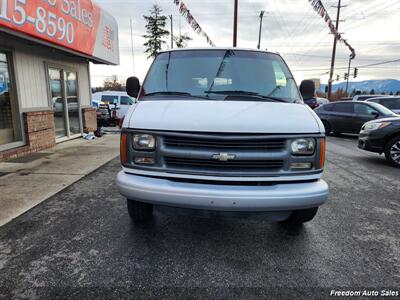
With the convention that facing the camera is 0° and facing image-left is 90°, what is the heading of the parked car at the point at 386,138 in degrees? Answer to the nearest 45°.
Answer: approximately 45°

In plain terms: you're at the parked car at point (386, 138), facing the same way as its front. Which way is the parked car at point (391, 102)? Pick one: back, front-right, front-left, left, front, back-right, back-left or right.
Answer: back-right

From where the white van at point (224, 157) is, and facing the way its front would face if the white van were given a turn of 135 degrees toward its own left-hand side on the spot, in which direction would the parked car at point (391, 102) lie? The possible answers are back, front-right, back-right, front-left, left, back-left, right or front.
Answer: front

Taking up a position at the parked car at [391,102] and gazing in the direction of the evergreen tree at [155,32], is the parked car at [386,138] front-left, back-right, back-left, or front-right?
back-left

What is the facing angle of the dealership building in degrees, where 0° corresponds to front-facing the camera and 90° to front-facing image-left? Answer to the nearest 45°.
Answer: approximately 315°

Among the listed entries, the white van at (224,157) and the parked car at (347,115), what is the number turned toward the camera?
1

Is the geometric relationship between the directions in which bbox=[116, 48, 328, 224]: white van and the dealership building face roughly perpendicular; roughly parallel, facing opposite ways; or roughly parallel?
roughly perpendicular

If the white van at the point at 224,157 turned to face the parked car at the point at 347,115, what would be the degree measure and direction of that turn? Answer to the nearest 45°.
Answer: approximately 135° to its left

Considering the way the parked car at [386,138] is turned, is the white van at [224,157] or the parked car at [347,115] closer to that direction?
the white van

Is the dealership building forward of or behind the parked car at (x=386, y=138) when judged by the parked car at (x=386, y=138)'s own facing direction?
forward
